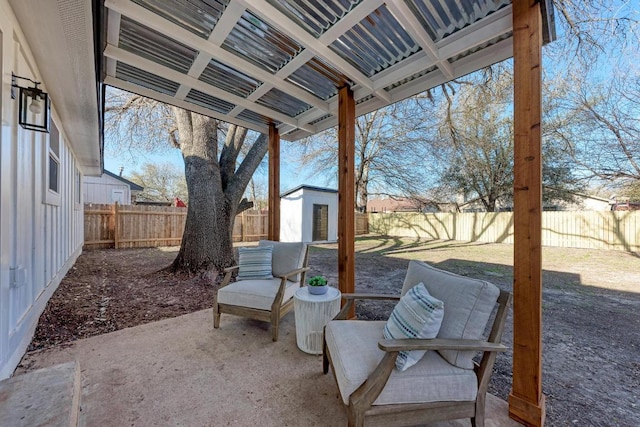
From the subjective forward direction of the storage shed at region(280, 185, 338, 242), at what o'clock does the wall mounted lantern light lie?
The wall mounted lantern light is roughly at 2 o'clock from the storage shed.

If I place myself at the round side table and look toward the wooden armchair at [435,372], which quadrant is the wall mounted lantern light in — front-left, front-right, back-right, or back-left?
back-right

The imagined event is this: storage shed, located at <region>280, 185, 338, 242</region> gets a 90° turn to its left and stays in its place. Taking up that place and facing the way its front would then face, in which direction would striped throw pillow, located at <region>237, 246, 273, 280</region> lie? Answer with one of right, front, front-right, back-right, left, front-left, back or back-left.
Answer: back-right

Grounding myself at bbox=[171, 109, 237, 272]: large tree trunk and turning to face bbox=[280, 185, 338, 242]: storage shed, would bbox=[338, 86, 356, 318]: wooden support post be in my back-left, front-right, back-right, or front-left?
back-right

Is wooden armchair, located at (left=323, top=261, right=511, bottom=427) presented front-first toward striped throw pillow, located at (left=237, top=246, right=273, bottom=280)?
no

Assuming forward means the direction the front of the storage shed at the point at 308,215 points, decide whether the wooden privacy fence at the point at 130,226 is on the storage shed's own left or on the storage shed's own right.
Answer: on the storage shed's own right

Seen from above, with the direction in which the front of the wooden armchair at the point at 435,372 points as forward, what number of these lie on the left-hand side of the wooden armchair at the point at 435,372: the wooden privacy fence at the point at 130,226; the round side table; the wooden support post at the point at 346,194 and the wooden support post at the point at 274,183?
0

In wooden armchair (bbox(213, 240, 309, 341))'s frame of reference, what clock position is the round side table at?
The round side table is roughly at 9 o'clock from the wooden armchair.

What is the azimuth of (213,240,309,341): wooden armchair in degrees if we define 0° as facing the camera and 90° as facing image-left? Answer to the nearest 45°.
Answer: approximately 45°

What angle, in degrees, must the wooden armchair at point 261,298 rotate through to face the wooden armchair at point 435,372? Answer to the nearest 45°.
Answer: approximately 90° to its left

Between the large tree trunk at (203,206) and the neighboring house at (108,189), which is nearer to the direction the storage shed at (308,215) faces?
the large tree trunk

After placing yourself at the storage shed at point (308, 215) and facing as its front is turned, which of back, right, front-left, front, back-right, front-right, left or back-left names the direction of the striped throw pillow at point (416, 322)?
front-right

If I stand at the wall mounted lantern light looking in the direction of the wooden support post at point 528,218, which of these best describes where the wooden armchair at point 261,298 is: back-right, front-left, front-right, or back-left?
front-left

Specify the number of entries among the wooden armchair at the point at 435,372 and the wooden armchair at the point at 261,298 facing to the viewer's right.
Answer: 0

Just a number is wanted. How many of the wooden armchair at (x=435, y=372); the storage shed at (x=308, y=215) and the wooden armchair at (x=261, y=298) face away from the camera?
0

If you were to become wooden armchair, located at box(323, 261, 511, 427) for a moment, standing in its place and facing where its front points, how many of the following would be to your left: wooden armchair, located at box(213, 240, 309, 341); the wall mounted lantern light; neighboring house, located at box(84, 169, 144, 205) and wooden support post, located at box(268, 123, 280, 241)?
0

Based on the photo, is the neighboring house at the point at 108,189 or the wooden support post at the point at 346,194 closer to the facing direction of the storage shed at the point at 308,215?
the wooden support post
